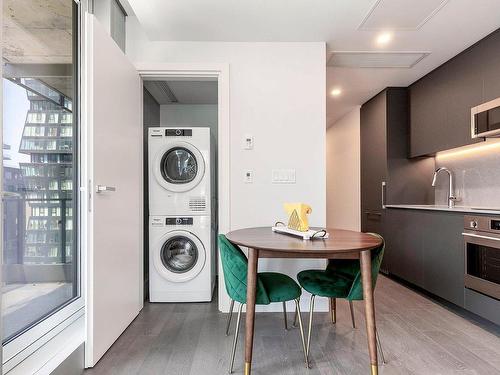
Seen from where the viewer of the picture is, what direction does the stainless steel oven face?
facing the viewer and to the left of the viewer

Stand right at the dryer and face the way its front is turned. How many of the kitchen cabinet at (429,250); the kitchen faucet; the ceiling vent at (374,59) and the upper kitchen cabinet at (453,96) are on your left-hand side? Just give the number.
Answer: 4

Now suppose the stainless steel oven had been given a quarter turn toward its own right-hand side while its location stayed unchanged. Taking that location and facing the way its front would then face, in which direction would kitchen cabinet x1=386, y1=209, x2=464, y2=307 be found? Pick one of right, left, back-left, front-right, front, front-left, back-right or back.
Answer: front

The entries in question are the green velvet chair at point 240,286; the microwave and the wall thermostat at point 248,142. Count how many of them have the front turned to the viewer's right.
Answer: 1

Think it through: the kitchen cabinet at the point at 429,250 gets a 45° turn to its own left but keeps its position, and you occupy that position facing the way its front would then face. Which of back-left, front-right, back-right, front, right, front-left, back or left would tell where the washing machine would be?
front-right

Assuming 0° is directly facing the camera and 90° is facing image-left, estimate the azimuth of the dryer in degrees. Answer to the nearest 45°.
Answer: approximately 0°

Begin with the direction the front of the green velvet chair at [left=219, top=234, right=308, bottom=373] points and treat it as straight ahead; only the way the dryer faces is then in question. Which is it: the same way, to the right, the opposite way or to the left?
to the right

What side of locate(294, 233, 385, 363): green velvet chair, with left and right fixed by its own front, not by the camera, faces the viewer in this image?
left

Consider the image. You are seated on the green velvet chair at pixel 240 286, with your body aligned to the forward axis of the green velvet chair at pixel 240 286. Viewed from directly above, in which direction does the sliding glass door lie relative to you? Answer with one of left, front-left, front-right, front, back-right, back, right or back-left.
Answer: back

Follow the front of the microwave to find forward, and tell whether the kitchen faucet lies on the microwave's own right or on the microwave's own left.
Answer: on the microwave's own right

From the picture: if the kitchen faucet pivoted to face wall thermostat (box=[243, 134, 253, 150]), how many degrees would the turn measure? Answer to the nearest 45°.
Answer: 0° — it already faces it

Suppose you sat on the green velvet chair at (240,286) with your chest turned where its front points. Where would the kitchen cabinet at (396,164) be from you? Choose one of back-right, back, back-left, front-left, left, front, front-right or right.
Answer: front-left

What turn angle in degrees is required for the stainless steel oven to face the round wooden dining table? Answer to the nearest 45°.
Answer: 0° — it already faces it

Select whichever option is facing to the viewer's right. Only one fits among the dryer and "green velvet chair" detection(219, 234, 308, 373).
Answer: the green velvet chair

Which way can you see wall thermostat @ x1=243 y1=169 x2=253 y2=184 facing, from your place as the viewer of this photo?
facing the viewer

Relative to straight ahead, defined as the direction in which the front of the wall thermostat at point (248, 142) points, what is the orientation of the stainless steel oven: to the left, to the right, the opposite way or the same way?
to the right
